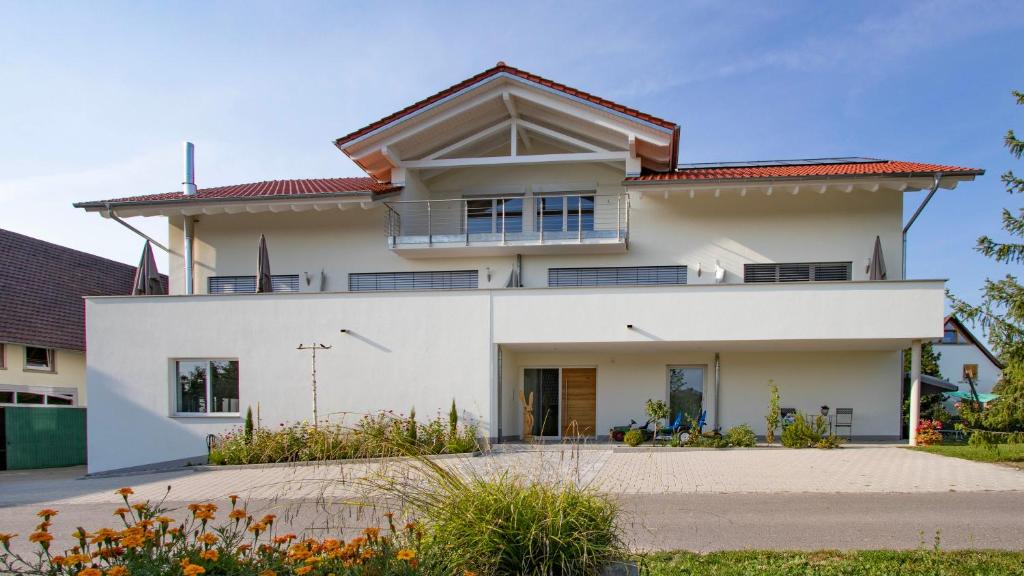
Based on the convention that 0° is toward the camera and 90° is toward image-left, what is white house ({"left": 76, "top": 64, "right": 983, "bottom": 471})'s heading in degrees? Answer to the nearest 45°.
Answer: approximately 0°

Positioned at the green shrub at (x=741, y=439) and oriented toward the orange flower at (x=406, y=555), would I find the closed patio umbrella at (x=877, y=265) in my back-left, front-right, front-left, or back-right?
back-left

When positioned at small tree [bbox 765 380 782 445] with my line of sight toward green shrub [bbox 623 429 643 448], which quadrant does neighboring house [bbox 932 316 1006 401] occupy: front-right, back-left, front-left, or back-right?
back-right

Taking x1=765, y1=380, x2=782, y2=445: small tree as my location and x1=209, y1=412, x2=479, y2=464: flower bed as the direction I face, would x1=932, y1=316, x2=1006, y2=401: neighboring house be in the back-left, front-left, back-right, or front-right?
back-right

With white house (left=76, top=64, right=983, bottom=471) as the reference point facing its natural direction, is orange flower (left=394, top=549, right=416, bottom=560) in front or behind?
in front
